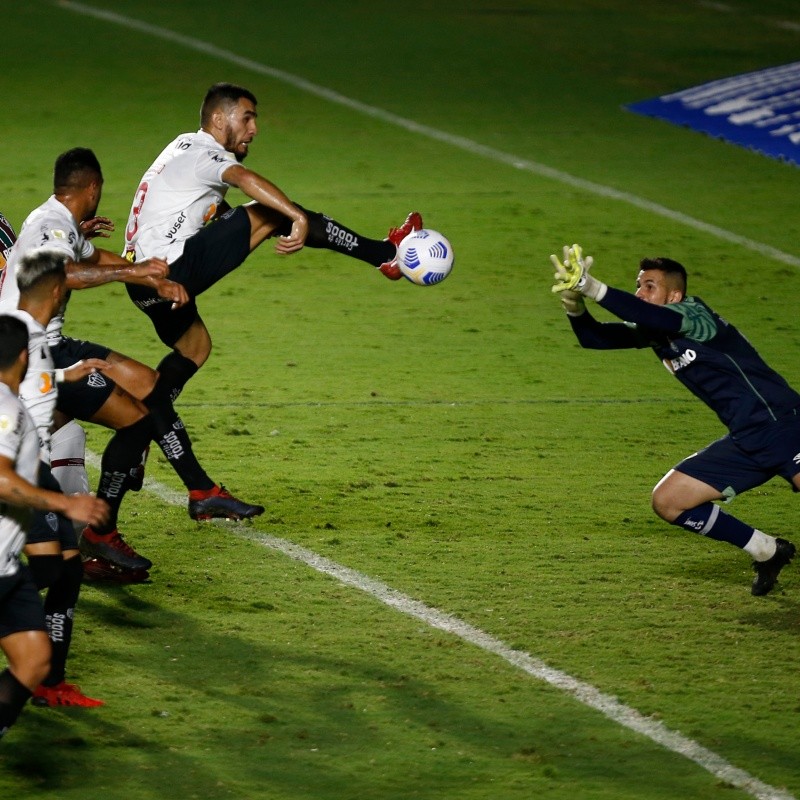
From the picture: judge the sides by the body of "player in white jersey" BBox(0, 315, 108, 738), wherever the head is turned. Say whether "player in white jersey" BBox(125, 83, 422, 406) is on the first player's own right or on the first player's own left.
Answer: on the first player's own left

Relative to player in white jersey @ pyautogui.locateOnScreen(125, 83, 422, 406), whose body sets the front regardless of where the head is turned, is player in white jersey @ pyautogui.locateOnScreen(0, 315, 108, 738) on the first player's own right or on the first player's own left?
on the first player's own right

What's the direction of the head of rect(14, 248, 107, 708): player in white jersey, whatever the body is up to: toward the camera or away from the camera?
away from the camera

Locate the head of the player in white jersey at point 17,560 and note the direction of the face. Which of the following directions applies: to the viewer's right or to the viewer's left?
to the viewer's right

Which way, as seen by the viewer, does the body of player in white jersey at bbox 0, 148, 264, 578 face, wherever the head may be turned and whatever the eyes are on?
to the viewer's right

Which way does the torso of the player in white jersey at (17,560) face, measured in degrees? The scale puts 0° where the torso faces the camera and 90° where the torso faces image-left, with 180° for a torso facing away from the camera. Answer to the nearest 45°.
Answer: approximately 270°

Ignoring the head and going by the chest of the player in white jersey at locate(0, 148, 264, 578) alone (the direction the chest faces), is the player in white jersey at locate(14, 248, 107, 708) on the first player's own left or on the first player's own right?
on the first player's own right

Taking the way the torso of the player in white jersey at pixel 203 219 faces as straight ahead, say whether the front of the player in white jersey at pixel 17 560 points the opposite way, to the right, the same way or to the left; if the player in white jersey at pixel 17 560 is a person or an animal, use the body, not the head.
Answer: the same way

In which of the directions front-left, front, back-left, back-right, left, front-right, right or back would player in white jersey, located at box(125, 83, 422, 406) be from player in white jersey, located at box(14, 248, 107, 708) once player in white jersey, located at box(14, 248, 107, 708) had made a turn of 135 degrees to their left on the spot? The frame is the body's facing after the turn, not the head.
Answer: front-right

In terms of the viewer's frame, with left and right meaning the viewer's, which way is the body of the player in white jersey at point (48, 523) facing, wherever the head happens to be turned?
facing to the right of the viewer

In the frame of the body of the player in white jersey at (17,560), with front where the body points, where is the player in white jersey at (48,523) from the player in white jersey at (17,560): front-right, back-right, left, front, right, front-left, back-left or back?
left

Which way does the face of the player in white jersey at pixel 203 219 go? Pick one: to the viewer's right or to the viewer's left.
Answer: to the viewer's right

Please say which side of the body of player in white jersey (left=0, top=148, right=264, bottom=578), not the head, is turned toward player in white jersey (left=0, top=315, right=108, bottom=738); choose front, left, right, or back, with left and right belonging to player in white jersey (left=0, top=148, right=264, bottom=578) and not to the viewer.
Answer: right

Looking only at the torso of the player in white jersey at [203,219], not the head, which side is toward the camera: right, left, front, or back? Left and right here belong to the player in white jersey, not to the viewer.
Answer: right

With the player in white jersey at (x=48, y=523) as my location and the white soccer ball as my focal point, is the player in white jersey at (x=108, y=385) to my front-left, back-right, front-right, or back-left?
front-left

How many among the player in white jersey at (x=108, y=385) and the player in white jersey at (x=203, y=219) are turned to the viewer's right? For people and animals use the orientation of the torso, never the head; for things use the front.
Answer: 2
